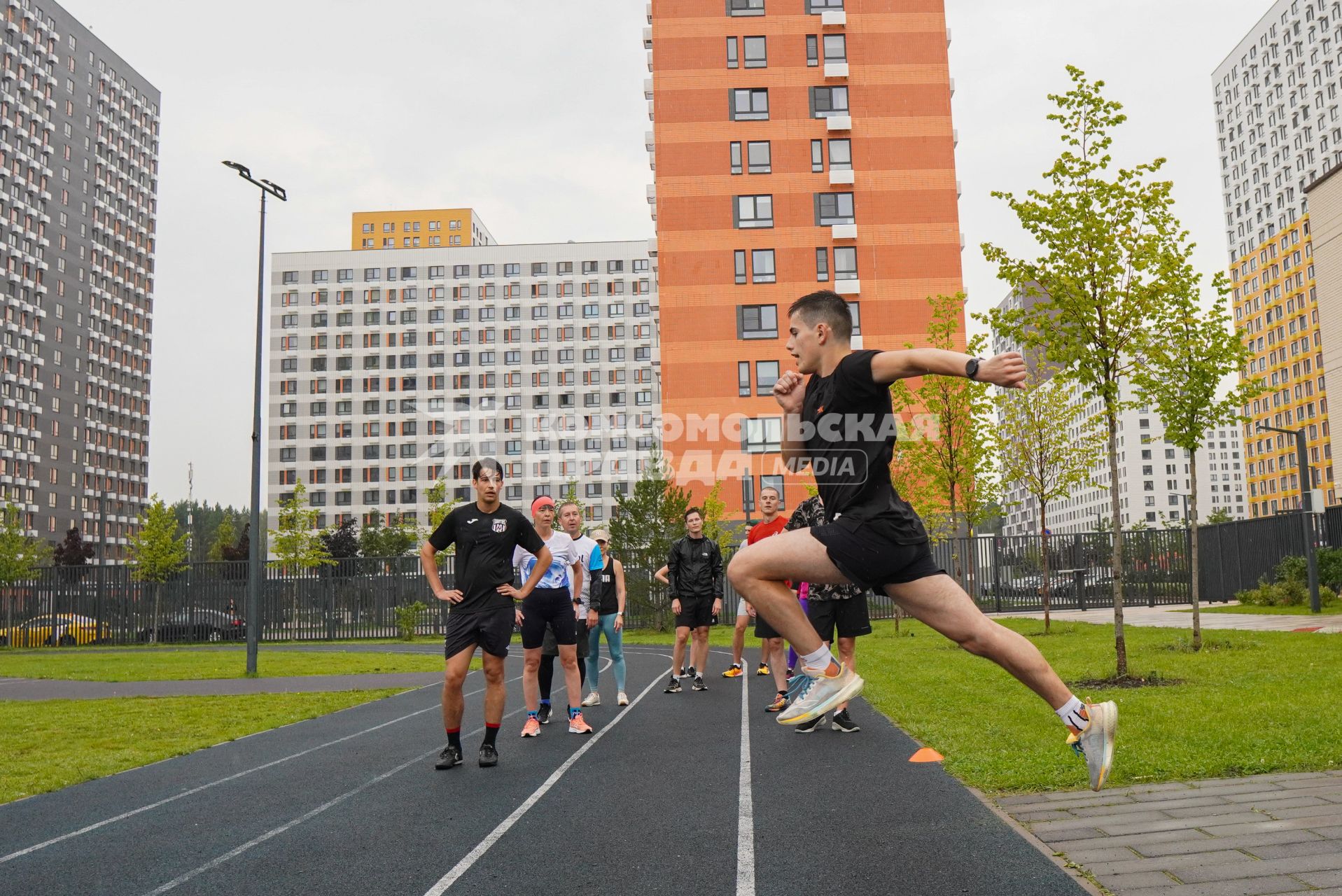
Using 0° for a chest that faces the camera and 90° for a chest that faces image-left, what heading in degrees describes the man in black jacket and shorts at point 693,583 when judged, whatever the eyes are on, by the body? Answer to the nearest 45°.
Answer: approximately 0°

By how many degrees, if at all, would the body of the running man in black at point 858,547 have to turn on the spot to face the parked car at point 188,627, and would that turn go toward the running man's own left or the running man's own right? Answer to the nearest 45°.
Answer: approximately 45° to the running man's own right

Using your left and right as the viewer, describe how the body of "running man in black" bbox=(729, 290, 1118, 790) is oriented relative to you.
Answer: facing to the left of the viewer

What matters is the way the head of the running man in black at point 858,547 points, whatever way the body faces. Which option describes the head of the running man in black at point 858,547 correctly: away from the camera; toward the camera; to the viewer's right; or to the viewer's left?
to the viewer's left

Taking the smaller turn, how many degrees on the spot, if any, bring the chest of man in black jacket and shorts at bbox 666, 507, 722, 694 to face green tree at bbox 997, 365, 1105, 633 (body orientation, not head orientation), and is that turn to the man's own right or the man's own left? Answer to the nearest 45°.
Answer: approximately 135° to the man's own left

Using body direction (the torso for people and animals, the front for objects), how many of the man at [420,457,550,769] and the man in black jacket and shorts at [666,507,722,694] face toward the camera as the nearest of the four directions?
2

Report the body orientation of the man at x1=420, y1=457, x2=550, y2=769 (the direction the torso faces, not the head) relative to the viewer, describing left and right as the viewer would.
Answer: facing the viewer

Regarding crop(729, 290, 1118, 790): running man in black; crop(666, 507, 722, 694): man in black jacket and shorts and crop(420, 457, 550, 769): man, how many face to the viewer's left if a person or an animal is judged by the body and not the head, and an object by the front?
1

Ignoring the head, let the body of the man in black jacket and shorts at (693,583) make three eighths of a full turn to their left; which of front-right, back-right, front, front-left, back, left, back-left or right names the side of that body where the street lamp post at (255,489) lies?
left

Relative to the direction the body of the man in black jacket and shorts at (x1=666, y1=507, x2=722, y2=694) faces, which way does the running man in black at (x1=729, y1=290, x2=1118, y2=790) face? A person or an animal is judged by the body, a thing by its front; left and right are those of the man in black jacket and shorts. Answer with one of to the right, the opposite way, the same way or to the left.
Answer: to the right
